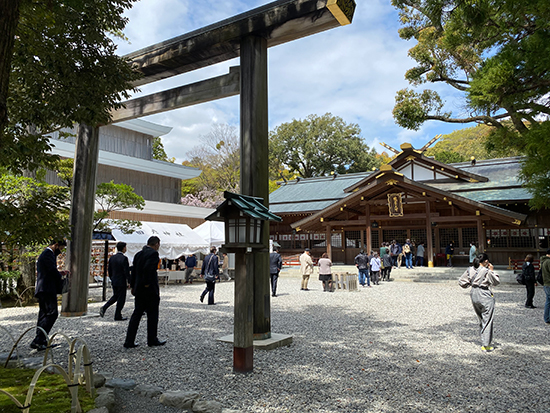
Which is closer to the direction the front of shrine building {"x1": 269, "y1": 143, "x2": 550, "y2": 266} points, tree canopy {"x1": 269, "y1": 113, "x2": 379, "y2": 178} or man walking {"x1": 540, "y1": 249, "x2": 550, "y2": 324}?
the man walking

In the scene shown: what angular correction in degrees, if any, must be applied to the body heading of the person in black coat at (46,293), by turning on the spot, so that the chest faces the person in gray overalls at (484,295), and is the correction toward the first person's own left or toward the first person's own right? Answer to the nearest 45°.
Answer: approximately 45° to the first person's own right

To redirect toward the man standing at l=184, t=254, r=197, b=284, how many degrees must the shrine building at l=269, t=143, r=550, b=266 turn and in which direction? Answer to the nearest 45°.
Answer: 0° — it already faces them

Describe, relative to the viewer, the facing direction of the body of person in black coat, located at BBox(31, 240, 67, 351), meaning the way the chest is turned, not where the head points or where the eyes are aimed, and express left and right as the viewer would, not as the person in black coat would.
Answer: facing to the right of the viewer

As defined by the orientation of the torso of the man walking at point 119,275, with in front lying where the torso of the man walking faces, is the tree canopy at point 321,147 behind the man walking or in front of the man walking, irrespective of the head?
in front

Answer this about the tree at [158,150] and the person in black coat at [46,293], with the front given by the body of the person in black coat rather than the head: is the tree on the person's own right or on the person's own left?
on the person's own left

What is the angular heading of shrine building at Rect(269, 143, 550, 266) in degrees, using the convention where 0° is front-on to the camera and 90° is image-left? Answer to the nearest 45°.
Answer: approximately 45°

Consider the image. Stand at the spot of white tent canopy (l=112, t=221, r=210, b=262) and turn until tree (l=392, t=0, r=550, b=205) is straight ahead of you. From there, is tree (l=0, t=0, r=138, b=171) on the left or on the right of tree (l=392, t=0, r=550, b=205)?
right

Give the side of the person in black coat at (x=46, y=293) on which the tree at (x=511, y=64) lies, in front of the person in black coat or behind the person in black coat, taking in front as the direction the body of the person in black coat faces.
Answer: in front

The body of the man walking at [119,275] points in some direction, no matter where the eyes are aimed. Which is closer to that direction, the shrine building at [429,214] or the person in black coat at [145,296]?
the shrine building

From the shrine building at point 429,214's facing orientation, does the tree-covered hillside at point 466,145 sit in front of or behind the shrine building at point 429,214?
behind

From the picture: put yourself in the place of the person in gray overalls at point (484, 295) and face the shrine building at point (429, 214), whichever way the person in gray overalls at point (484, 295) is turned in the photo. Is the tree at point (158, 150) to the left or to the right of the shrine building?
left

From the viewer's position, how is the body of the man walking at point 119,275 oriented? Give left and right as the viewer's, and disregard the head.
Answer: facing away from the viewer and to the right of the viewer

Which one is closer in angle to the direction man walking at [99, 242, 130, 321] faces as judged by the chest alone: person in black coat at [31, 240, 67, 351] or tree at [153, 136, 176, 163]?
the tree

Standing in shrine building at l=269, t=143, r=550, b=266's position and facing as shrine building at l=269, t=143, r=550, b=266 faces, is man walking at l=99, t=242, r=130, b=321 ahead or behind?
ahead
